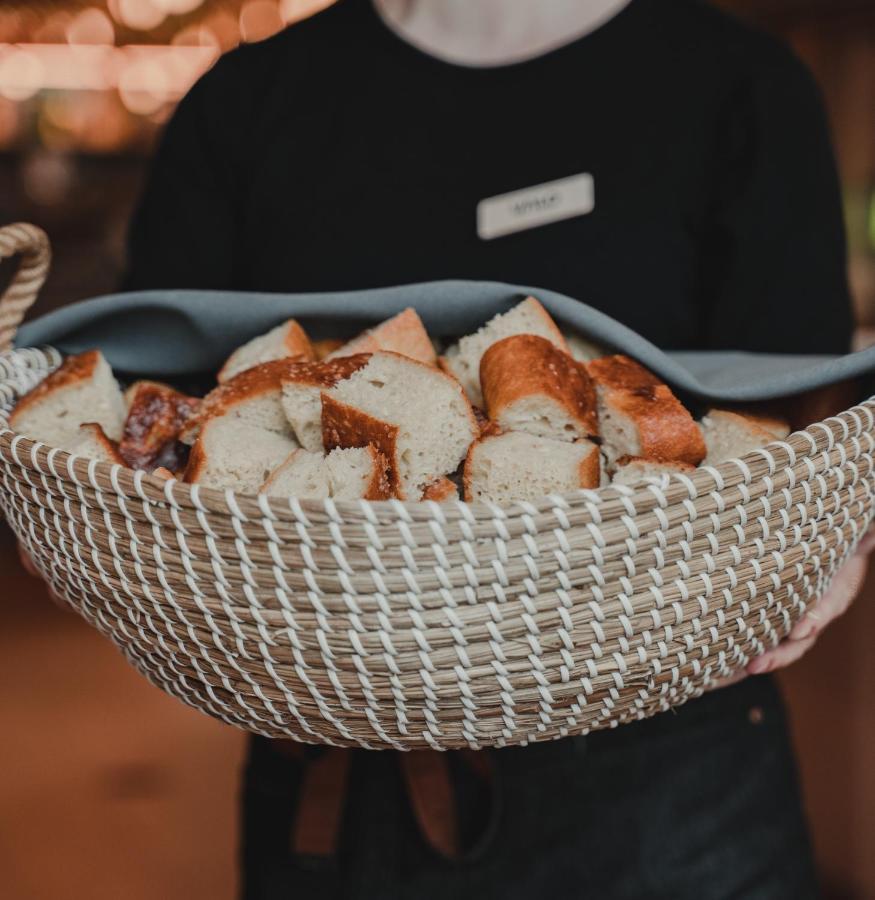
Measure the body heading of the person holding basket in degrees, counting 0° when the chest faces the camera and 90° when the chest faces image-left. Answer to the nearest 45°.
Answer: approximately 0°
